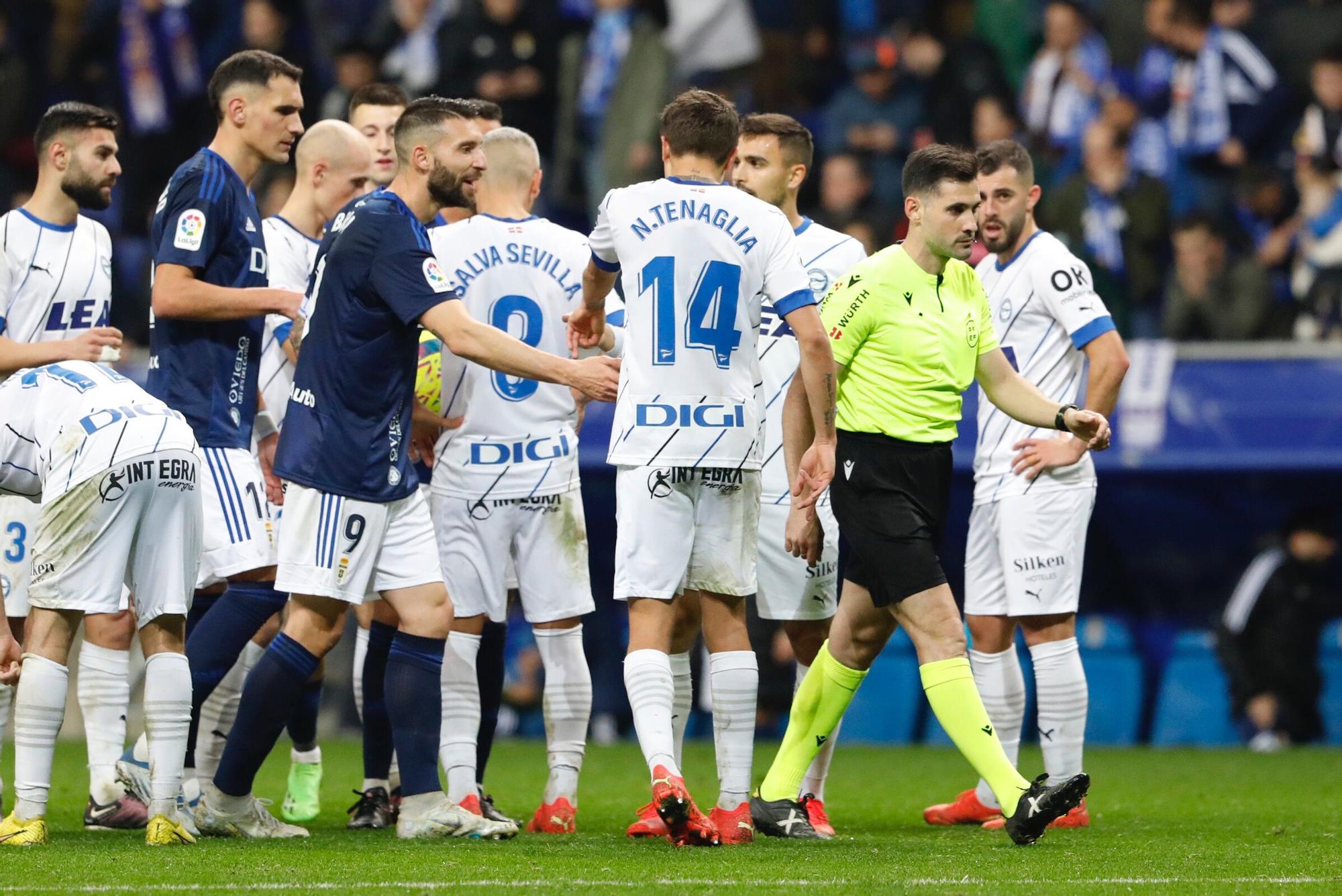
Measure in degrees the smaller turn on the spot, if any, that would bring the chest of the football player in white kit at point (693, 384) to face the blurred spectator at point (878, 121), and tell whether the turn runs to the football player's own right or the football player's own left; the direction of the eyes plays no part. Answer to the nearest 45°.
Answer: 0° — they already face them

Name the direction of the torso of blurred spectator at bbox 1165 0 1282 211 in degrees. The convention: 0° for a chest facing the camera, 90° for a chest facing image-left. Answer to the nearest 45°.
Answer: approximately 45°

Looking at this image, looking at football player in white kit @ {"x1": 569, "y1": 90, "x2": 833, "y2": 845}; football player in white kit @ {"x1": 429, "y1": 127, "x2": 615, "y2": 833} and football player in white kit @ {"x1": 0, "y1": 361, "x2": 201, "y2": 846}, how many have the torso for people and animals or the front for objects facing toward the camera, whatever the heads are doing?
0

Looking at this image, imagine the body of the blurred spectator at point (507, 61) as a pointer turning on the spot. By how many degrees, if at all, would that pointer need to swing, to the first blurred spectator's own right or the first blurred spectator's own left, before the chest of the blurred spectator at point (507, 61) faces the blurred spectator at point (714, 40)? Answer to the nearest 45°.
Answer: approximately 90° to the first blurred spectator's own left

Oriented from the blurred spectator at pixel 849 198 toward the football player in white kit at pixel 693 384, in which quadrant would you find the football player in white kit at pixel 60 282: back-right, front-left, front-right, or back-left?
front-right

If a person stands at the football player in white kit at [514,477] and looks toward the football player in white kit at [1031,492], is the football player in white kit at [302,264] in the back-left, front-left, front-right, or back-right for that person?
back-left

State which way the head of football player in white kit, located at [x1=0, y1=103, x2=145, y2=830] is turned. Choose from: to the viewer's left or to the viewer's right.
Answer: to the viewer's right

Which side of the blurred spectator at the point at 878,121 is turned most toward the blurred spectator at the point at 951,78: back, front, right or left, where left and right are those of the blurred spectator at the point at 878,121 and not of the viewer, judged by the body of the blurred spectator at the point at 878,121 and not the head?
left

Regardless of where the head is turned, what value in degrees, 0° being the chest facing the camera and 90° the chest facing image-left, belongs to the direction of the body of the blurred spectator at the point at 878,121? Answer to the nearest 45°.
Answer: approximately 0°

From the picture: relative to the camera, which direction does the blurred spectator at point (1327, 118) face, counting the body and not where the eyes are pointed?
toward the camera

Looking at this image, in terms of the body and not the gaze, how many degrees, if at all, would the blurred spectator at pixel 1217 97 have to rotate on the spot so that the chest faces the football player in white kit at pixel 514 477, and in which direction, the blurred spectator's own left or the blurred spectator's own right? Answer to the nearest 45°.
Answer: approximately 45° to the blurred spectator's own left

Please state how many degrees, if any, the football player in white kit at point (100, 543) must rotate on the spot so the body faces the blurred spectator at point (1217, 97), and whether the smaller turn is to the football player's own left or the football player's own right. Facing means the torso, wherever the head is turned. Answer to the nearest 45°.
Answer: approximately 90° to the football player's own right

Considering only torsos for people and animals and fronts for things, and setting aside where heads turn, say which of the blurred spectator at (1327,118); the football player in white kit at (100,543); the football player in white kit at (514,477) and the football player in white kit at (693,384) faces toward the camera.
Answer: the blurred spectator

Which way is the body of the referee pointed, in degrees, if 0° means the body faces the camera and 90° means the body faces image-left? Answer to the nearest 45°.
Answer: approximately 315°

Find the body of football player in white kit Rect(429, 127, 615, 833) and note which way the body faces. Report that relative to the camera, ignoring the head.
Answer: away from the camera

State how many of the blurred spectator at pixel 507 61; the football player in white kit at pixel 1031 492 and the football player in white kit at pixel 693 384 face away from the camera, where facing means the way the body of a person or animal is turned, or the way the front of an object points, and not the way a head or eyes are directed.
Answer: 1

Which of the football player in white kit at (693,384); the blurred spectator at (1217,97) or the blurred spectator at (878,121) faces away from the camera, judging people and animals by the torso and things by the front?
the football player in white kit

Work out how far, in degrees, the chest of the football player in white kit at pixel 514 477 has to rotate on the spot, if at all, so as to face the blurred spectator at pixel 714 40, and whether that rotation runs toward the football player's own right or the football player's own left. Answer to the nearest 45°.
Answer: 0° — they already face them

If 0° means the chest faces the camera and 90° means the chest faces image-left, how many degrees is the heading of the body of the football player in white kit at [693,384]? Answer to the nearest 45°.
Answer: approximately 180°
